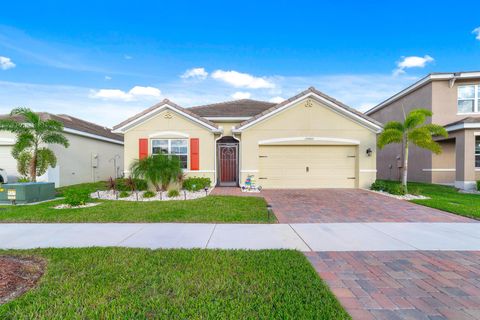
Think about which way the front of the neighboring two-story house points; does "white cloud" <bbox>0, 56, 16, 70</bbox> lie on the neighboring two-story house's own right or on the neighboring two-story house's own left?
on the neighboring two-story house's own right

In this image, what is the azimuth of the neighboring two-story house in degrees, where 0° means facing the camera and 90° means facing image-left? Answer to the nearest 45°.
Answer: approximately 315°

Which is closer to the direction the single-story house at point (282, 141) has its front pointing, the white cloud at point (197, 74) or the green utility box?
the green utility box

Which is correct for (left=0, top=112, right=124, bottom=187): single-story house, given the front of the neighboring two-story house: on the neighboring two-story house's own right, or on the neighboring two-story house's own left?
on the neighboring two-story house's own right

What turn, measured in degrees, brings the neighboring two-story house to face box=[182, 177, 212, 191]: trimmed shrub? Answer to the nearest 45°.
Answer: approximately 90° to its right

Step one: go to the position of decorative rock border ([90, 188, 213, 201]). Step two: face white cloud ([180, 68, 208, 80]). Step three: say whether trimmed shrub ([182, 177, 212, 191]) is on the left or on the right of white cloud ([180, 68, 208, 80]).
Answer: right

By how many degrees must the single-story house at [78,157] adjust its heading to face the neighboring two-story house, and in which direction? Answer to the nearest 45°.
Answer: approximately 90° to its left

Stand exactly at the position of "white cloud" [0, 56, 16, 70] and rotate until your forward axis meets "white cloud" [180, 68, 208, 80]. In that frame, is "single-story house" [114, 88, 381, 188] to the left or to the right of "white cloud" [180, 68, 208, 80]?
right

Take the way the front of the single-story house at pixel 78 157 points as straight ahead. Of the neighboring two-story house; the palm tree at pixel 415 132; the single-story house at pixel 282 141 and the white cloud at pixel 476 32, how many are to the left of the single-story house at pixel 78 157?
4

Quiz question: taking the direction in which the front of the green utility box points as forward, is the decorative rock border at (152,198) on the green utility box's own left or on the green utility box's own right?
on the green utility box's own left

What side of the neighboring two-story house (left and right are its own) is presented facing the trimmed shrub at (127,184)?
right
